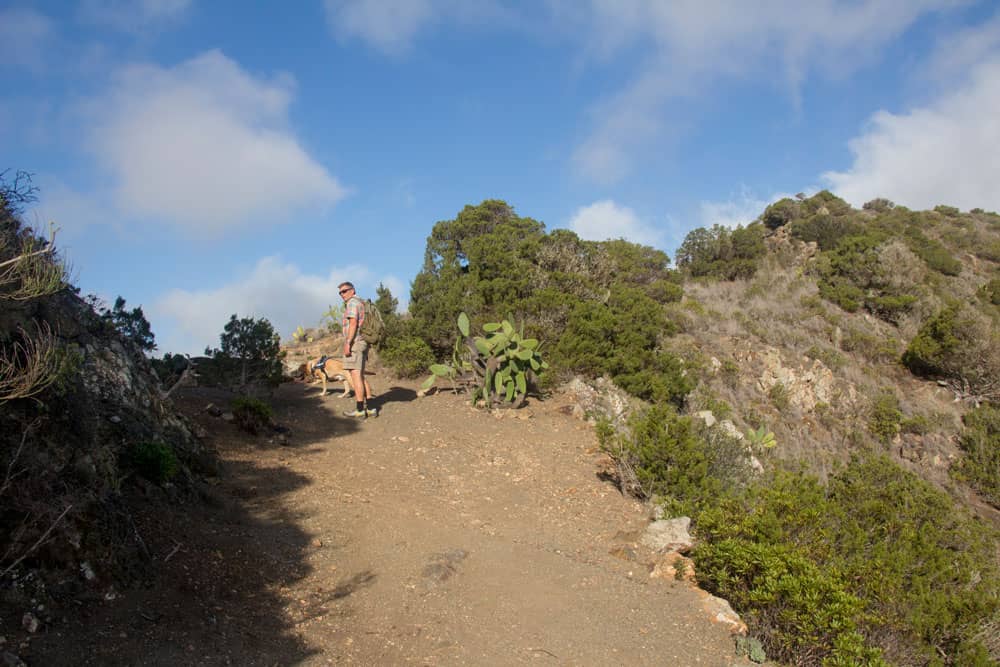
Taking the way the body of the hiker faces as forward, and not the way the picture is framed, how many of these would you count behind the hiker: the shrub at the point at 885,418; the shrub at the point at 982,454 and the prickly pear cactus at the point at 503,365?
3

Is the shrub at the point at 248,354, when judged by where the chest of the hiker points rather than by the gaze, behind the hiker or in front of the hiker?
in front

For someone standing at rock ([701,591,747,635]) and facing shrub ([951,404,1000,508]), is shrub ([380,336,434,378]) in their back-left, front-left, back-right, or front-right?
front-left

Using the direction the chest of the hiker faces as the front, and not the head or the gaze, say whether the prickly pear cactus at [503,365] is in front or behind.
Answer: behind

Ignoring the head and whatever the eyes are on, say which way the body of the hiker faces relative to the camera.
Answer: to the viewer's left

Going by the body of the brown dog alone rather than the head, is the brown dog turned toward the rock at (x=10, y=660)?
no

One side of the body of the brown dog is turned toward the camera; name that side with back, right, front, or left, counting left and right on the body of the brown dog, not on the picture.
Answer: left

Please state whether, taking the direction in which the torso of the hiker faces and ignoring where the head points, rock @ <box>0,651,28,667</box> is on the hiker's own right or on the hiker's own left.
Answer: on the hiker's own left

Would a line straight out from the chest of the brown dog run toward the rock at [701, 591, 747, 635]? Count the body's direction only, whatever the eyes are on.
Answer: no

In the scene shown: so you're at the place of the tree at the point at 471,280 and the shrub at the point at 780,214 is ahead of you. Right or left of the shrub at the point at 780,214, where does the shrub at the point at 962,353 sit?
right

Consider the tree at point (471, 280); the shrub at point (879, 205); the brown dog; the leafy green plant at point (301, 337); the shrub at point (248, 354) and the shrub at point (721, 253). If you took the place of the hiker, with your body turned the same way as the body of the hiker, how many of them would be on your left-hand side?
0

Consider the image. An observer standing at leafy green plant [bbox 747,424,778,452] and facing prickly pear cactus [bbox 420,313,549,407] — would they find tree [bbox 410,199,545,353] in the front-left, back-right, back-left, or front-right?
front-right

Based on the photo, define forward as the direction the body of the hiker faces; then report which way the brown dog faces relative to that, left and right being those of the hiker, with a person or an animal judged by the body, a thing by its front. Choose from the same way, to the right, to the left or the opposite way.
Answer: the same way

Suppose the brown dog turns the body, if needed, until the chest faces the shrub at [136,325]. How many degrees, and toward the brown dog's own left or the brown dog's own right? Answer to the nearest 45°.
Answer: approximately 45° to the brown dog's own left

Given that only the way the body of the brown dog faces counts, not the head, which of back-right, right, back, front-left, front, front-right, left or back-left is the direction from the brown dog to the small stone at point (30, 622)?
left

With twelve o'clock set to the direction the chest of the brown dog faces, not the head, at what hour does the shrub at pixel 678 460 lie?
The shrub is roughly at 8 o'clock from the brown dog.

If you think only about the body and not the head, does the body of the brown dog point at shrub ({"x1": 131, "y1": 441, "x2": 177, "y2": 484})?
no

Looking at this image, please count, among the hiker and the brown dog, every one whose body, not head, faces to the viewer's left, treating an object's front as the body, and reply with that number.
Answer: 2

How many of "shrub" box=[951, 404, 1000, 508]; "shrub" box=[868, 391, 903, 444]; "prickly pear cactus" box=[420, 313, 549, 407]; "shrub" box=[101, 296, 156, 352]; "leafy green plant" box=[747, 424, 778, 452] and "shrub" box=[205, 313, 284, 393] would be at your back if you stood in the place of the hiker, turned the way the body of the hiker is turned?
4
